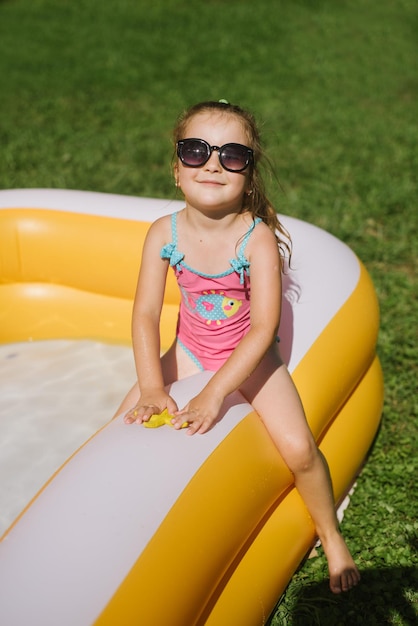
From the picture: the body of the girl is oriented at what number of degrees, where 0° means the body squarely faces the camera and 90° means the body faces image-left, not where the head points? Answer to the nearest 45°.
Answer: approximately 0°
